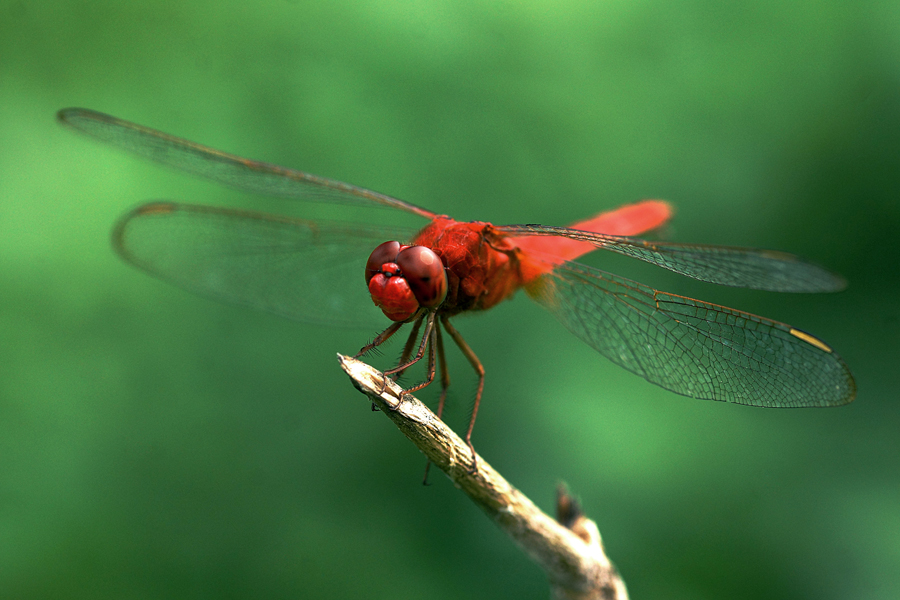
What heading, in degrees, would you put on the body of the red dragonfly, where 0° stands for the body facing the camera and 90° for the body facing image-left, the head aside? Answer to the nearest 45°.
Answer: approximately 45°
